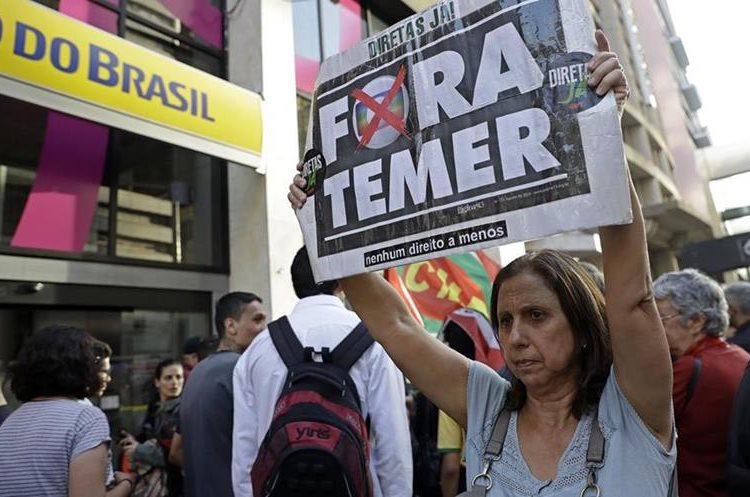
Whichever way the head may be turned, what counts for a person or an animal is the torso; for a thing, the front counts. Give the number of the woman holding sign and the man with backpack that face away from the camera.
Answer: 1

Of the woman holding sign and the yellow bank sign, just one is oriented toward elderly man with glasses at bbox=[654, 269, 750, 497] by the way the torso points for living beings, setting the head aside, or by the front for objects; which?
the yellow bank sign

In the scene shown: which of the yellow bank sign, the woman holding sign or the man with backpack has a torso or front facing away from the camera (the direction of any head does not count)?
the man with backpack

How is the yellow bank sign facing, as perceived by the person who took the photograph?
facing the viewer and to the right of the viewer

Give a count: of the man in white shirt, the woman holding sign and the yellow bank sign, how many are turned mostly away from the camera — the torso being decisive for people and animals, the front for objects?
1

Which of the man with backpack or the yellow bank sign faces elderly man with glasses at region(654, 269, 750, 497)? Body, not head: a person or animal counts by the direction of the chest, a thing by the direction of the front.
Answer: the yellow bank sign

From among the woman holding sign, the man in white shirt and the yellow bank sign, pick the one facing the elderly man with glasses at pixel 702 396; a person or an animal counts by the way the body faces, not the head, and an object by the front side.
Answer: the yellow bank sign

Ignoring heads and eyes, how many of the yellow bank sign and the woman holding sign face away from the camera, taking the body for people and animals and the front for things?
0

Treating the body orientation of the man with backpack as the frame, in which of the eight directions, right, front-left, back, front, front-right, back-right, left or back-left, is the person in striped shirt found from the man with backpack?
left

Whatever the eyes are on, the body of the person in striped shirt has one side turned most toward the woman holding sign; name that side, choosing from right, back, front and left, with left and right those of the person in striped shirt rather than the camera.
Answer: right

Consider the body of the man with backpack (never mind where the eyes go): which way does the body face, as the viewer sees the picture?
away from the camera

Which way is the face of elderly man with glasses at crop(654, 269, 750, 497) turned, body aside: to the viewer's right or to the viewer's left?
to the viewer's left

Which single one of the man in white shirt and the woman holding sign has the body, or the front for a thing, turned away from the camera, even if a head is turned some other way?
the man in white shirt
